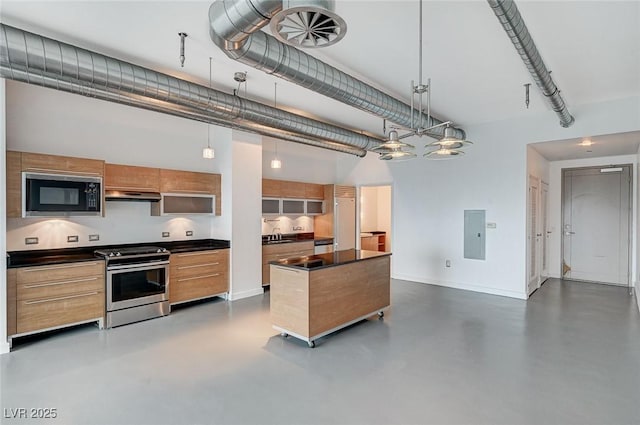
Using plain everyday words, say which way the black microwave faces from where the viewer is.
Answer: facing the viewer

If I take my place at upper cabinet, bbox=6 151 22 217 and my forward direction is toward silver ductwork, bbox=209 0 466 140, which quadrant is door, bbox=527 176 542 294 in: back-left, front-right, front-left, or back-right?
front-left

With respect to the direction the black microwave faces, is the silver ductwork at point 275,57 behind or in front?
in front

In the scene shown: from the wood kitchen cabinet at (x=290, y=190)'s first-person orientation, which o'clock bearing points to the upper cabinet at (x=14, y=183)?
The upper cabinet is roughly at 3 o'clock from the wood kitchen cabinet.

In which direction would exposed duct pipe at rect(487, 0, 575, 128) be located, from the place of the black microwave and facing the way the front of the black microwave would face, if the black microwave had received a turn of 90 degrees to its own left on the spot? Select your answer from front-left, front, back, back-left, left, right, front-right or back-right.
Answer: front-right

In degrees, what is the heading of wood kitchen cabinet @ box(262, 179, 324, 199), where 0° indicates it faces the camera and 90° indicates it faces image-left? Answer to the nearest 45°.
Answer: approximately 315°

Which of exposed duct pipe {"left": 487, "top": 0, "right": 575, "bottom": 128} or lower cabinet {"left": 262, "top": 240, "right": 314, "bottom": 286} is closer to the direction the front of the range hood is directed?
the exposed duct pipe

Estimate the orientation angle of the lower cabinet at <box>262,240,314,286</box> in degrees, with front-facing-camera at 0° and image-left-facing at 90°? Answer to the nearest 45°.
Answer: approximately 315°

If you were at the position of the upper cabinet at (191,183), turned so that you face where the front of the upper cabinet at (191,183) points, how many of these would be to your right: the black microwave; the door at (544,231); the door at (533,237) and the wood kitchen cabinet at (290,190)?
1

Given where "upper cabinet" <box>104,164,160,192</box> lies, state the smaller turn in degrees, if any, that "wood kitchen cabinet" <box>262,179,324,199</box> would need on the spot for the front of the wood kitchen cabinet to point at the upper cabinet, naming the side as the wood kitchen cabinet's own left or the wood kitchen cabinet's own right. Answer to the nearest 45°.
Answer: approximately 90° to the wood kitchen cabinet's own right

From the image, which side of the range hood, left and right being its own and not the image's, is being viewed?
front

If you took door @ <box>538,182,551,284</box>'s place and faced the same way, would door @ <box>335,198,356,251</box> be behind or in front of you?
behind

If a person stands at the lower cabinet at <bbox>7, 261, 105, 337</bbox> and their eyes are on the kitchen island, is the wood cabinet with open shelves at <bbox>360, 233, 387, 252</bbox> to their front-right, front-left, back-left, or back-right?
front-left

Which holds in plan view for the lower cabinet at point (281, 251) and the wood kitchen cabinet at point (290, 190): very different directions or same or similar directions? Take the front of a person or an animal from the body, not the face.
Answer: same or similar directions
